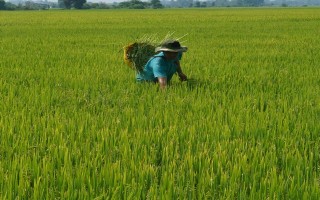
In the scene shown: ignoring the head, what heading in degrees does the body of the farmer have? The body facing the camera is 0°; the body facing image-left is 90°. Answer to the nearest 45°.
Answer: approximately 315°
